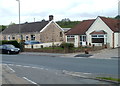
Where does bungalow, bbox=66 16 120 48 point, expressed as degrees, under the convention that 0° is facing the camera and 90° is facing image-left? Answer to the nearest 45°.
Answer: approximately 0°

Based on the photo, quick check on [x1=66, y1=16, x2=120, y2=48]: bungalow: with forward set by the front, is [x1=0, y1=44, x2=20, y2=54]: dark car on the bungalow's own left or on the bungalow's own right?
on the bungalow's own right

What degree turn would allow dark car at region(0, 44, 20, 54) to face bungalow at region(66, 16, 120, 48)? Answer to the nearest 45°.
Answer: approximately 45° to its left

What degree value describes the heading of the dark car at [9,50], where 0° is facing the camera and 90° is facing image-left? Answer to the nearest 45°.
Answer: approximately 315°

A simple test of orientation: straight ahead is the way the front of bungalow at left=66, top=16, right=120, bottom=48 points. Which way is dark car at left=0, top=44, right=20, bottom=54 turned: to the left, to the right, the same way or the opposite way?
to the left
